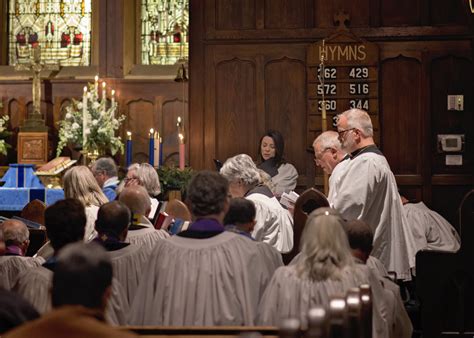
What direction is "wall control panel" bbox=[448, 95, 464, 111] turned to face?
toward the camera

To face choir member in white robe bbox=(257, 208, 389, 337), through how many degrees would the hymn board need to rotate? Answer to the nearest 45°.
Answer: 0° — it already faces them

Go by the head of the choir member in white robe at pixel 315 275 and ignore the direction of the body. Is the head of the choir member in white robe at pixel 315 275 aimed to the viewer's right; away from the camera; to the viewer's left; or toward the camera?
away from the camera

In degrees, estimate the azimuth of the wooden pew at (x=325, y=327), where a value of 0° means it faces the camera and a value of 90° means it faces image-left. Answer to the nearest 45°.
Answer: approximately 180°

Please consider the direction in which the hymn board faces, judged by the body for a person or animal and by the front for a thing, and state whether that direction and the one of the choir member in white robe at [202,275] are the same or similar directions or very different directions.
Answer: very different directions

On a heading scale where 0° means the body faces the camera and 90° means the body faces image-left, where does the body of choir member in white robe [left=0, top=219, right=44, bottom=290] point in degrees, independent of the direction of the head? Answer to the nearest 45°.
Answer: approximately 180°

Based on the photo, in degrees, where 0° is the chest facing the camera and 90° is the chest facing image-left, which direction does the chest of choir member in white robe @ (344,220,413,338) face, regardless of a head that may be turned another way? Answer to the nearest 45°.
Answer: approximately 135°

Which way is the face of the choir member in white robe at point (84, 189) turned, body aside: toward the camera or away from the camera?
away from the camera

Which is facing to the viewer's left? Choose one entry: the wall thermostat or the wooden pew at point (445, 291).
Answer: the wooden pew

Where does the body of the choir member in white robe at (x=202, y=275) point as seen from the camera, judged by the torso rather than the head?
away from the camera

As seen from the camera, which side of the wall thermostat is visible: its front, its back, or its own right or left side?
front

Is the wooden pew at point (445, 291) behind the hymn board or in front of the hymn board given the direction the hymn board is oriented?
in front

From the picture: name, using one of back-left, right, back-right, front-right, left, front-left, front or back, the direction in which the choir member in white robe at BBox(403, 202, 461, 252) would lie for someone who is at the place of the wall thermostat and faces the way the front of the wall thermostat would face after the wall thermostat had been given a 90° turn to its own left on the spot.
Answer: right

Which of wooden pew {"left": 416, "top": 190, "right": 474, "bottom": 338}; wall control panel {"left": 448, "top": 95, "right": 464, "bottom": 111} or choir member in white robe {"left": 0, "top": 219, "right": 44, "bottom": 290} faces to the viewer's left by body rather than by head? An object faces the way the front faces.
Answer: the wooden pew

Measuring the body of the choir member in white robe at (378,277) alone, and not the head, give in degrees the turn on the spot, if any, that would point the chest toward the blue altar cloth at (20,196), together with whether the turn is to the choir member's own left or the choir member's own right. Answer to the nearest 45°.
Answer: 0° — they already face it

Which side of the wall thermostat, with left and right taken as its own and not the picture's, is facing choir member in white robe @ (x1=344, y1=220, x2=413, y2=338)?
front

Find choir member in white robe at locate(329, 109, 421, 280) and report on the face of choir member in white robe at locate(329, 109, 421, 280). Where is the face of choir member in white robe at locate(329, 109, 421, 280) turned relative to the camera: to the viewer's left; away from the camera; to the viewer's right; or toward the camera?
to the viewer's left

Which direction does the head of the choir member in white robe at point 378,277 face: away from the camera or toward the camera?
away from the camera

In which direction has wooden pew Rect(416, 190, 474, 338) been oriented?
to the viewer's left

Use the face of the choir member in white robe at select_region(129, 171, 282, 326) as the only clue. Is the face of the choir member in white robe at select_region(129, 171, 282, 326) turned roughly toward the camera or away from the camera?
away from the camera

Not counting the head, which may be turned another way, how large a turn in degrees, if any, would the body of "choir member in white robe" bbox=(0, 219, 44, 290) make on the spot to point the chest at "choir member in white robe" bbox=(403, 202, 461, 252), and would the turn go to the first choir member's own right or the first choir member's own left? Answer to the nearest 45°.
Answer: approximately 45° to the first choir member's own right

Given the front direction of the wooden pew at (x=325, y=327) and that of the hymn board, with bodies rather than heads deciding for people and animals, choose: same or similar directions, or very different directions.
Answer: very different directions
